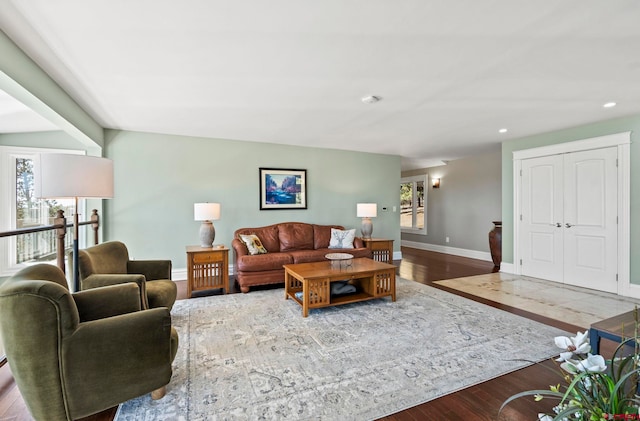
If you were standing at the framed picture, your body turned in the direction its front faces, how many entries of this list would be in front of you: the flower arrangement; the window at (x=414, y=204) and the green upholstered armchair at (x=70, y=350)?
2

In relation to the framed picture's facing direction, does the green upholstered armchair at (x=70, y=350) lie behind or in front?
in front

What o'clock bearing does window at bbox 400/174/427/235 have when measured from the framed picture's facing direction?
The window is roughly at 8 o'clock from the framed picture.

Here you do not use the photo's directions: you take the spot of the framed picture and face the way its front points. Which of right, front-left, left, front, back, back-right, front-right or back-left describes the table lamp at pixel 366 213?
left

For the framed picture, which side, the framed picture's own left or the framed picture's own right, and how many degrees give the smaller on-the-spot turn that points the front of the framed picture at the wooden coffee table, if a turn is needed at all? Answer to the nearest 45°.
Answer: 0° — it already faces it

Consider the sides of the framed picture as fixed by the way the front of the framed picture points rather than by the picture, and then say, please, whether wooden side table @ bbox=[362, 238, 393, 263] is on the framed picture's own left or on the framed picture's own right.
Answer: on the framed picture's own left

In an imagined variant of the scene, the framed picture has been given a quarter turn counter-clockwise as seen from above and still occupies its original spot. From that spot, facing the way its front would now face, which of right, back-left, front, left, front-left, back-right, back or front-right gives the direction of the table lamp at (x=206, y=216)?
back-right

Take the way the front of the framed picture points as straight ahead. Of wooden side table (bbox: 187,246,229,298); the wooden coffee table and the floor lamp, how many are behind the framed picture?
0

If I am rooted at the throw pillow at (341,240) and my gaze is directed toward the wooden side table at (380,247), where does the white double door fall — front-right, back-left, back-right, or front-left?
front-right

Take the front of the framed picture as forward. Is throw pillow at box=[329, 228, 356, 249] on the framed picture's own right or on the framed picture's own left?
on the framed picture's own left

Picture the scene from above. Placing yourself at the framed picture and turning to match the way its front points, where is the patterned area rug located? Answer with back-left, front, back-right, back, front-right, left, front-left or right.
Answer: front

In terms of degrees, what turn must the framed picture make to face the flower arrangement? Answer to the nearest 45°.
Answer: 0° — it already faces it

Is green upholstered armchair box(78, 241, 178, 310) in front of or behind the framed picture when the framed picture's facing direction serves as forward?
in front

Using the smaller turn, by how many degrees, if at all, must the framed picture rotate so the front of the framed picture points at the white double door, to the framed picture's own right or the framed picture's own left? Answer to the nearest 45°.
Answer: approximately 90° to the framed picture's own left

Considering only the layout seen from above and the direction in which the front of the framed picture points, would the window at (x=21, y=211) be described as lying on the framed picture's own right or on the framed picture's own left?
on the framed picture's own right

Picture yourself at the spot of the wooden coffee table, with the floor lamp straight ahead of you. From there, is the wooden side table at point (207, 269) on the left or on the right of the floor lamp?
right

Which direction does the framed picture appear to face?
toward the camera

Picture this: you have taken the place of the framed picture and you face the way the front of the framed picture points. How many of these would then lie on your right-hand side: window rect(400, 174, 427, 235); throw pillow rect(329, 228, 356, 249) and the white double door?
0

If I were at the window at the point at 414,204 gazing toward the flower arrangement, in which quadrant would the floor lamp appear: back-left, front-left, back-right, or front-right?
front-right
